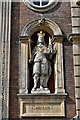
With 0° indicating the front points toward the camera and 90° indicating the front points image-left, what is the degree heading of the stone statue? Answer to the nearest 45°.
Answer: approximately 0°
